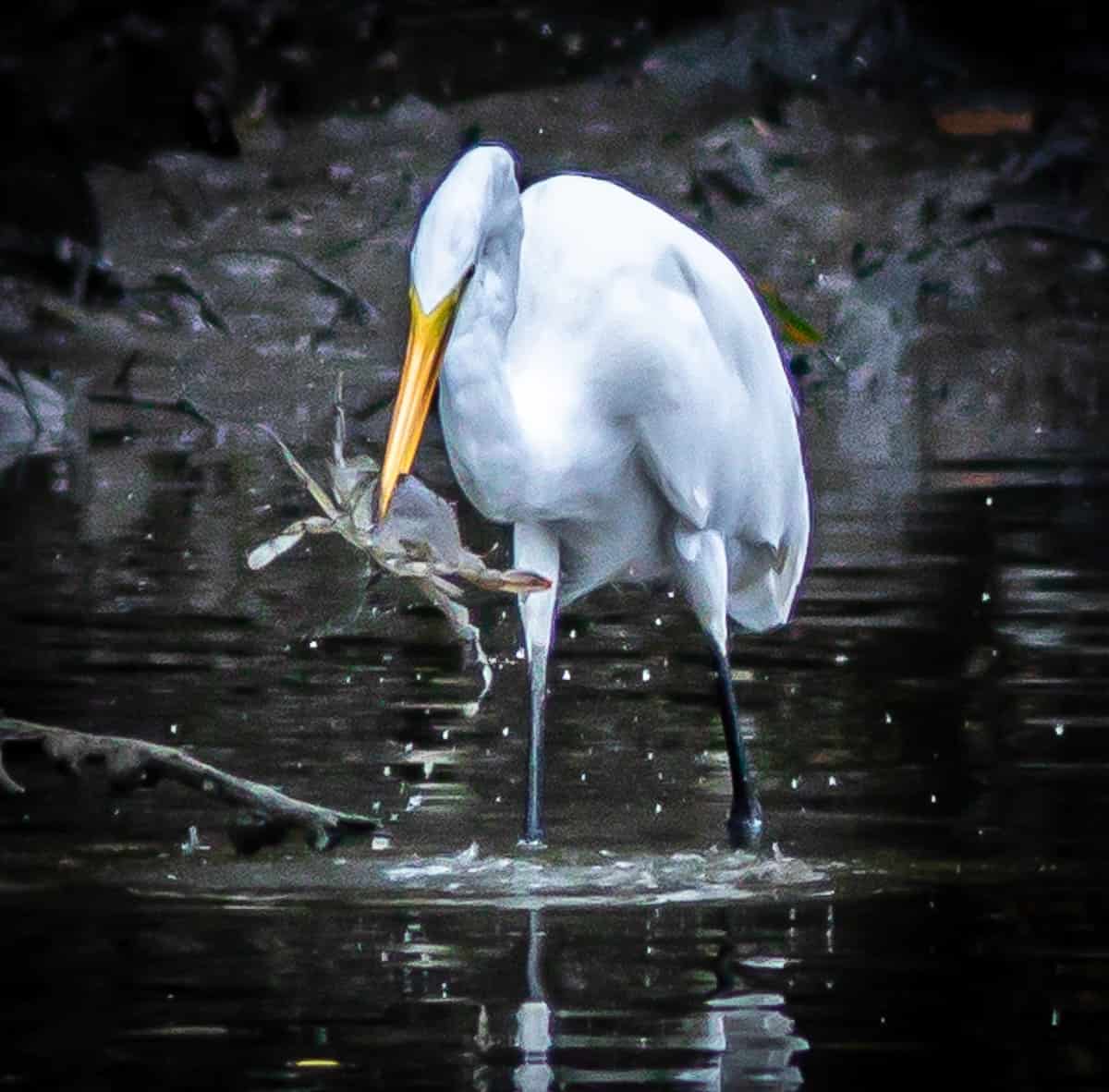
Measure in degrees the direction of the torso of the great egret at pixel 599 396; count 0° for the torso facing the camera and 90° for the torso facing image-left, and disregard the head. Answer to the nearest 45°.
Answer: approximately 45°
